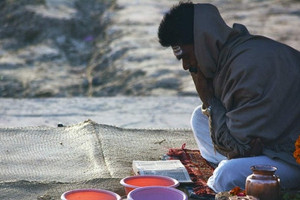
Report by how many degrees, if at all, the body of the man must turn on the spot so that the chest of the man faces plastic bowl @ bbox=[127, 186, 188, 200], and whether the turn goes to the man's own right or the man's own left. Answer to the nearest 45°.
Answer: approximately 45° to the man's own left

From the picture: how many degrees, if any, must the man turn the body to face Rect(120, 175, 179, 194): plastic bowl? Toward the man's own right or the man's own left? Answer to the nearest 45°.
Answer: approximately 45° to the man's own left

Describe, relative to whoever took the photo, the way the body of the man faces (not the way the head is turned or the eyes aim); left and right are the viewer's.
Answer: facing to the left of the viewer

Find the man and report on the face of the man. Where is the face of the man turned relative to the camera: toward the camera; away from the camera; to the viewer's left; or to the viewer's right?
to the viewer's left

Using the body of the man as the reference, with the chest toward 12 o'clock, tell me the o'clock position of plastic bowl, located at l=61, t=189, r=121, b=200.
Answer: The plastic bowl is roughly at 11 o'clock from the man.
